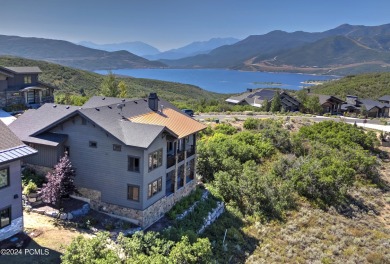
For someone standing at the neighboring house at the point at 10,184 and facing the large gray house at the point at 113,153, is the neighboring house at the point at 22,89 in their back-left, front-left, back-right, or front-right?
front-left

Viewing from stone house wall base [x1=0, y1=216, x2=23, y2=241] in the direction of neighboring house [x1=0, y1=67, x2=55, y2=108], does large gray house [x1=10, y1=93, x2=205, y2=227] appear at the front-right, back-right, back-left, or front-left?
front-right
